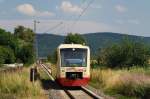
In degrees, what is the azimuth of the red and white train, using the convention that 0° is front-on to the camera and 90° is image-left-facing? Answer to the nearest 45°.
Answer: approximately 0°
